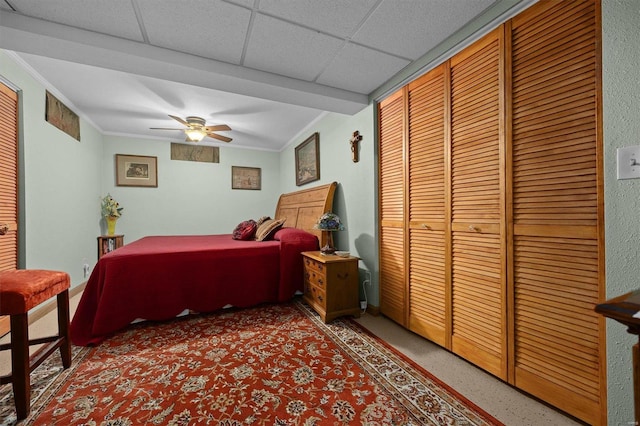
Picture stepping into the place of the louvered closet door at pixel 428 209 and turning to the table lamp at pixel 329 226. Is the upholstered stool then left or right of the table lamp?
left

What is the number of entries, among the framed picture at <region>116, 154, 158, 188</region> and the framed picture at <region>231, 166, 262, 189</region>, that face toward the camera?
2

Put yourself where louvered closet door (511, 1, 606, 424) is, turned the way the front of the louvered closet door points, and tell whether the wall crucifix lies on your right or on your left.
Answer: on your right

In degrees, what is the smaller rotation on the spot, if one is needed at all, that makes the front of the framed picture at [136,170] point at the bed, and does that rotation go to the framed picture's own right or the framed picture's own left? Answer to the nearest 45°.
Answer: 0° — it already faces it

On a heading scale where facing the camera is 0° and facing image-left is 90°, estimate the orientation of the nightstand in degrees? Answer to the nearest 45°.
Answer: approximately 45°

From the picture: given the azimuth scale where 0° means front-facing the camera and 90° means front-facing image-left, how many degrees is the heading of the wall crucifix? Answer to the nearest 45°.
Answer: approximately 45°

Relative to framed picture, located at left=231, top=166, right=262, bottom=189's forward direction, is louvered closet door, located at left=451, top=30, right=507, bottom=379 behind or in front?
in front

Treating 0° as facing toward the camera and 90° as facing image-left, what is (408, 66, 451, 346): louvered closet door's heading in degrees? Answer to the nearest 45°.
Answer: approximately 45°

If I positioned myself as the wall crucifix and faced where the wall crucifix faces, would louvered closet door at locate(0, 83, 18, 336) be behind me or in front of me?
in front
